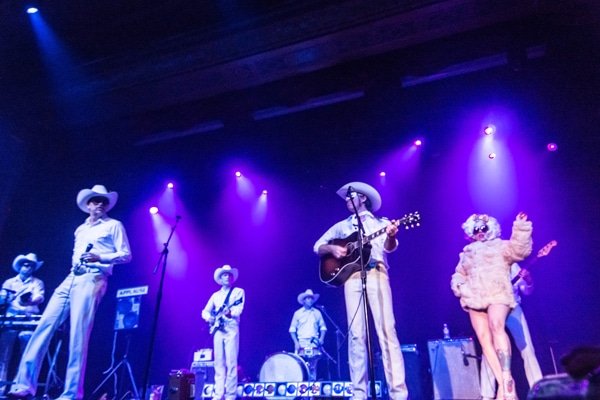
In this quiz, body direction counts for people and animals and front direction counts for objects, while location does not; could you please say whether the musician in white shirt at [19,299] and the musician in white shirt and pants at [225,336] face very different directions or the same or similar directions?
same or similar directions

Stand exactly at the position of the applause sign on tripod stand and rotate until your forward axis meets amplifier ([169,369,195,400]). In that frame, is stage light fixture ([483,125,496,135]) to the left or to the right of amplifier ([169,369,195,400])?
left

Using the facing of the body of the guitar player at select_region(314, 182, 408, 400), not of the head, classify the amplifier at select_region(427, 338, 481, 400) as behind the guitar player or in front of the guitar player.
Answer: behind

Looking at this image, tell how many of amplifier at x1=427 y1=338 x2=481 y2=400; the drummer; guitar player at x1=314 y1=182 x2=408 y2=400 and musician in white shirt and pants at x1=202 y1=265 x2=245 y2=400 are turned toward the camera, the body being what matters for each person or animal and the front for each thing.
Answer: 4

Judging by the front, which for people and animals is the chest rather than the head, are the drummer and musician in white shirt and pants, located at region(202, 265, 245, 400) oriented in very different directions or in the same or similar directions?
same or similar directions

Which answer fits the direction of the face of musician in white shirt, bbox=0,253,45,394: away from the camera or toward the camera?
toward the camera

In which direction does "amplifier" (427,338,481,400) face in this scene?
toward the camera

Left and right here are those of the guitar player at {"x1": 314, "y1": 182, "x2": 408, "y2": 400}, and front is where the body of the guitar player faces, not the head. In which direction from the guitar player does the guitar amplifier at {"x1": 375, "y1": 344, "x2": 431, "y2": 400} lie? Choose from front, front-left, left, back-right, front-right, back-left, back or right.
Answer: back

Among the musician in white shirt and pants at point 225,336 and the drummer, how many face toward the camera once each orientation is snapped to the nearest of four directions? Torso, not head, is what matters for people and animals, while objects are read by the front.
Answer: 2

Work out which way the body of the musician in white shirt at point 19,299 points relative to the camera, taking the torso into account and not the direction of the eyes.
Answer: toward the camera

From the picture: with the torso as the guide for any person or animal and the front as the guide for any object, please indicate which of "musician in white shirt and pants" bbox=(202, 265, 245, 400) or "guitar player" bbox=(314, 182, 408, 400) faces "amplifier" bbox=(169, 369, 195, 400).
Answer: the musician in white shirt and pants

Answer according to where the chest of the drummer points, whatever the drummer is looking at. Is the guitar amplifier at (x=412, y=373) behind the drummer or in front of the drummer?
in front

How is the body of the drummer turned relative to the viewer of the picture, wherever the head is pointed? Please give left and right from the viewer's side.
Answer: facing the viewer

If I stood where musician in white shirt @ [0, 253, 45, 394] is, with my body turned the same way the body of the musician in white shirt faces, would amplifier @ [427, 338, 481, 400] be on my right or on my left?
on my left

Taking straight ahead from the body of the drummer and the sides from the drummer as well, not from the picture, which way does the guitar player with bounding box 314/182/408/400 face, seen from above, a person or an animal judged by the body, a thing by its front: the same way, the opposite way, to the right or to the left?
the same way

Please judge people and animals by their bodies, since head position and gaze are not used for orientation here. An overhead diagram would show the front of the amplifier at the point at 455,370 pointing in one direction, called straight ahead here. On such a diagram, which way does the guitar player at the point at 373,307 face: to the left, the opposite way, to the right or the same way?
the same way

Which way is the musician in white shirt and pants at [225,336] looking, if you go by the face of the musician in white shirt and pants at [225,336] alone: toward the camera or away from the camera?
toward the camera

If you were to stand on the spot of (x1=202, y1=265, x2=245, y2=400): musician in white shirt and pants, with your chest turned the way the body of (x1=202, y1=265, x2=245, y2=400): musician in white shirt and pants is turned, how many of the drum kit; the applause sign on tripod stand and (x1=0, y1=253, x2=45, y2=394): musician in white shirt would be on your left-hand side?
1
